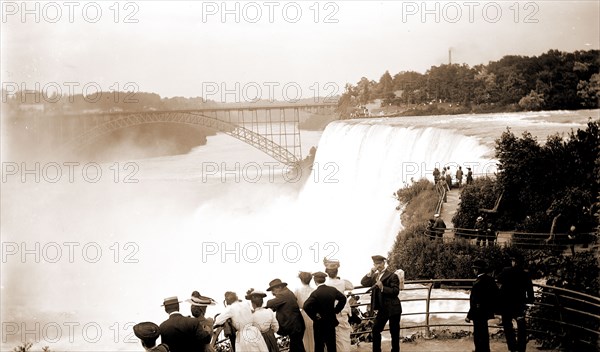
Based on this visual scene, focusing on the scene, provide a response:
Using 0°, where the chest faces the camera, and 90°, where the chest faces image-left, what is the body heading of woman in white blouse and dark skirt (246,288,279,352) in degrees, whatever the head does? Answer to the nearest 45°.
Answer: approximately 135°

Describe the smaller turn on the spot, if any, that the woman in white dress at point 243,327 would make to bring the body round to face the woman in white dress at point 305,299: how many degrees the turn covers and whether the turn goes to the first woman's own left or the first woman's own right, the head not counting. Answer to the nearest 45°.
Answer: approximately 90° to the first woman's own right

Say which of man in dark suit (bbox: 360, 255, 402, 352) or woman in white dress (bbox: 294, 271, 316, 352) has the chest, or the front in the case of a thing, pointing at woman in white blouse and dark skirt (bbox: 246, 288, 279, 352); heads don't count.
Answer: the man in dark suit

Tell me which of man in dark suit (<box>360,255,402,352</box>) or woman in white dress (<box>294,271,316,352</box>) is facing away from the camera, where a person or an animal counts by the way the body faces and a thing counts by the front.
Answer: the woman in white dress

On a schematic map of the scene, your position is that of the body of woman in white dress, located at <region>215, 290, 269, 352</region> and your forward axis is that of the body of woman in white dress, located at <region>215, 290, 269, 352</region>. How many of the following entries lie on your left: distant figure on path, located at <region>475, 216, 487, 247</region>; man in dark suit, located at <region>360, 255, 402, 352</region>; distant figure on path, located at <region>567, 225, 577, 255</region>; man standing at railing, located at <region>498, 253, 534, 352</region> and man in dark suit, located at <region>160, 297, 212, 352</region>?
1

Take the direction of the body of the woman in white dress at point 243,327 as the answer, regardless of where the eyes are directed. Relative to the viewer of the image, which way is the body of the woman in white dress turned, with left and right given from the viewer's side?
facing away from the viewer and to the left of the viewer

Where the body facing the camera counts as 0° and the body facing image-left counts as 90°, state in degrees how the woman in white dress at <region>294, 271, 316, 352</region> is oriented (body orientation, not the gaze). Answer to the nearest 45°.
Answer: approximately 180°

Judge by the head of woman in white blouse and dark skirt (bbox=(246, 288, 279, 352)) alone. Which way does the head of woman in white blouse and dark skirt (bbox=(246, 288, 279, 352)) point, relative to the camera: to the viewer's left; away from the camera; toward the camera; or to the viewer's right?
away from the camera
